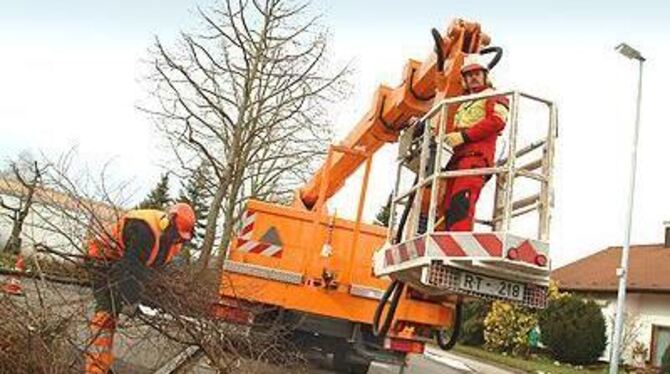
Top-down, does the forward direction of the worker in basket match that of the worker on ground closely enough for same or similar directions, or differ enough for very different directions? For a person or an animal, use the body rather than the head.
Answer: very different directions

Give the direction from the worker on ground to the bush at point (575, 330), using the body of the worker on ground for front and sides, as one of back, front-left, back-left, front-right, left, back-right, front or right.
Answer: front-left

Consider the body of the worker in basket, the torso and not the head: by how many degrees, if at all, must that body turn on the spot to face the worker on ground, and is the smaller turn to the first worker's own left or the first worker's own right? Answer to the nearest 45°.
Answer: approximately 45° to the first worker's own right

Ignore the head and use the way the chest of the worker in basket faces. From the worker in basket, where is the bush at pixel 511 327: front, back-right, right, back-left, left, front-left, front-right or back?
back-right

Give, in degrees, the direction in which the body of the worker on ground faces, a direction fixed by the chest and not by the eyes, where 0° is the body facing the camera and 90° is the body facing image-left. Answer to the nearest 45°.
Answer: approximately 270°

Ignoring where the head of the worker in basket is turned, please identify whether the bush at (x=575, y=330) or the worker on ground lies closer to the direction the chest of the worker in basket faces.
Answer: the worker on ground

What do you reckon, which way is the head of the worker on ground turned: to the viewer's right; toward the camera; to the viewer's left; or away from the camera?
to the viewer's right

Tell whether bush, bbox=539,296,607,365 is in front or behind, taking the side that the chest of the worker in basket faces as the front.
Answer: behind

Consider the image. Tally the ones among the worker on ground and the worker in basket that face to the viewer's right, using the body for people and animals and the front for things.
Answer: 1

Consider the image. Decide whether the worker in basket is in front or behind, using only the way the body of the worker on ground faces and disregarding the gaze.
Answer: in front

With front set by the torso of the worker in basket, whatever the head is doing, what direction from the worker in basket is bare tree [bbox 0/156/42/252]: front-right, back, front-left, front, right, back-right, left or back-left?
front-right

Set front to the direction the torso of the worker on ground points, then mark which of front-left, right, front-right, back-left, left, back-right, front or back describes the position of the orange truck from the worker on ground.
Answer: front-left
